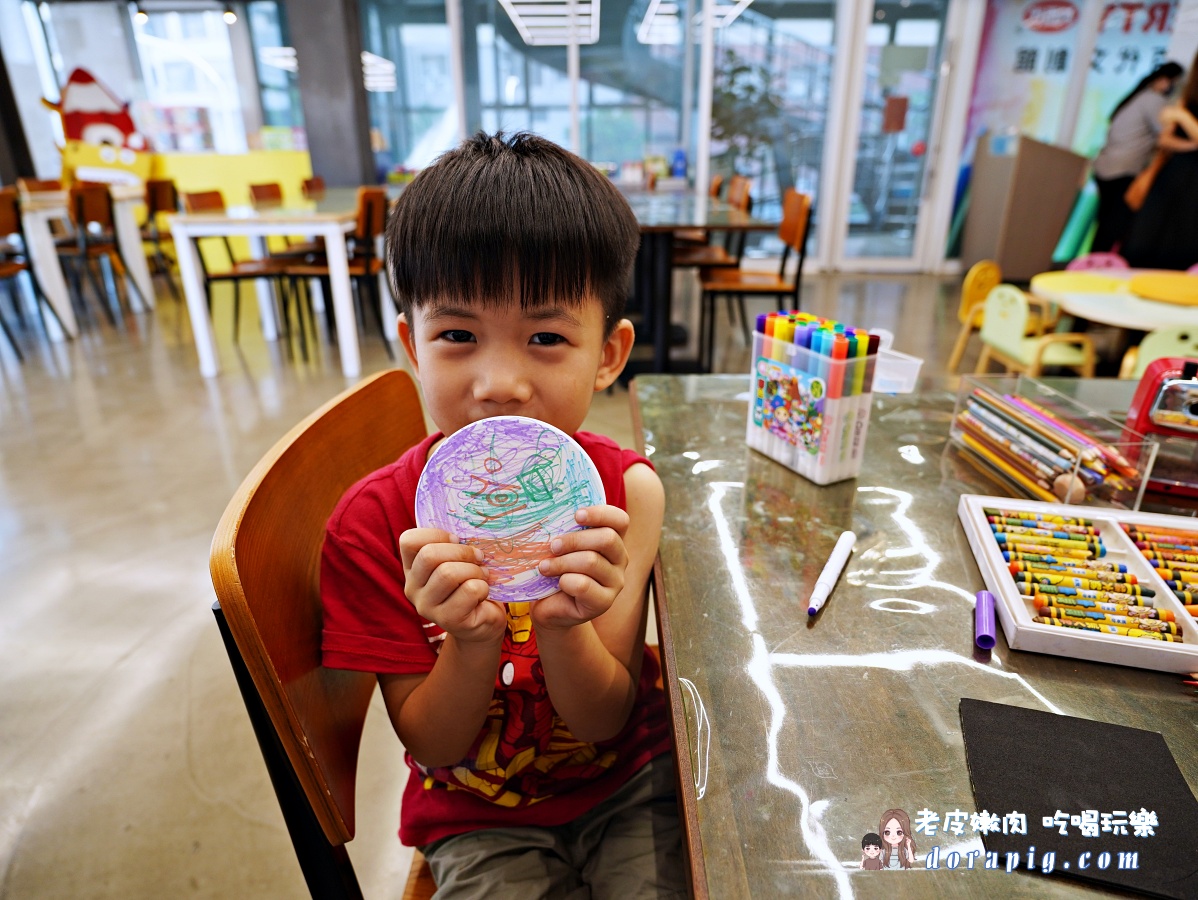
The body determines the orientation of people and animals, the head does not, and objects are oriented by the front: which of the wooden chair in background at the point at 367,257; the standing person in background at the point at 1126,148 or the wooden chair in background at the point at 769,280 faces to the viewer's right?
the standing person in background

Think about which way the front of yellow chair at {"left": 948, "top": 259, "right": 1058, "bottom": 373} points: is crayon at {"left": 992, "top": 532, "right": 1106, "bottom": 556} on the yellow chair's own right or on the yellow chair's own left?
on the yellow chair's own right

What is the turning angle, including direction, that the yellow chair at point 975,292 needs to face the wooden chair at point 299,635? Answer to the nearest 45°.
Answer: approximately 90° to its right

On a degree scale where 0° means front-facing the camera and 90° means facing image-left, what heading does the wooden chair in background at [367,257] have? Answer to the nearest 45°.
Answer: approximately 90°

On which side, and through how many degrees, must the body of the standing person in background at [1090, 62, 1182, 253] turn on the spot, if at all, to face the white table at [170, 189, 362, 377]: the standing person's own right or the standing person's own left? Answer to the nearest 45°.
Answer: approximately 135° to the standing person's own right

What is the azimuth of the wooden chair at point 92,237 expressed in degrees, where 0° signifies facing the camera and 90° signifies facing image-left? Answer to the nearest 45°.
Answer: approximately 135°

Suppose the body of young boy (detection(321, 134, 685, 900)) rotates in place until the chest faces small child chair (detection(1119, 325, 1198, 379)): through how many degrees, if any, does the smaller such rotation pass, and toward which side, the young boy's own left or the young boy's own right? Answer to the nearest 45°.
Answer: approximately 135° to the young boy's own left

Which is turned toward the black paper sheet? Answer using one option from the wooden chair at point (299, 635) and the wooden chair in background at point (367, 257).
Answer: the wooden chair

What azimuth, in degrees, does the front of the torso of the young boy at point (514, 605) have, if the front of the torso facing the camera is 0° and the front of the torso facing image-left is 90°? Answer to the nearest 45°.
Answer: approximately 0°

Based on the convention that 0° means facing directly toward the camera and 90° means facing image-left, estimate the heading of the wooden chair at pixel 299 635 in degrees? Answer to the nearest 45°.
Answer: approximately 315°

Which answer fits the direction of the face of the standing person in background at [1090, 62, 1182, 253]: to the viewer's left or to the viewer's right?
to the viewer's right

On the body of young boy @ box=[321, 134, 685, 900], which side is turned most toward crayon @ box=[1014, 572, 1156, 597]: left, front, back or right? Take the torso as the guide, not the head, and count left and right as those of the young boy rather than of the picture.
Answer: left
